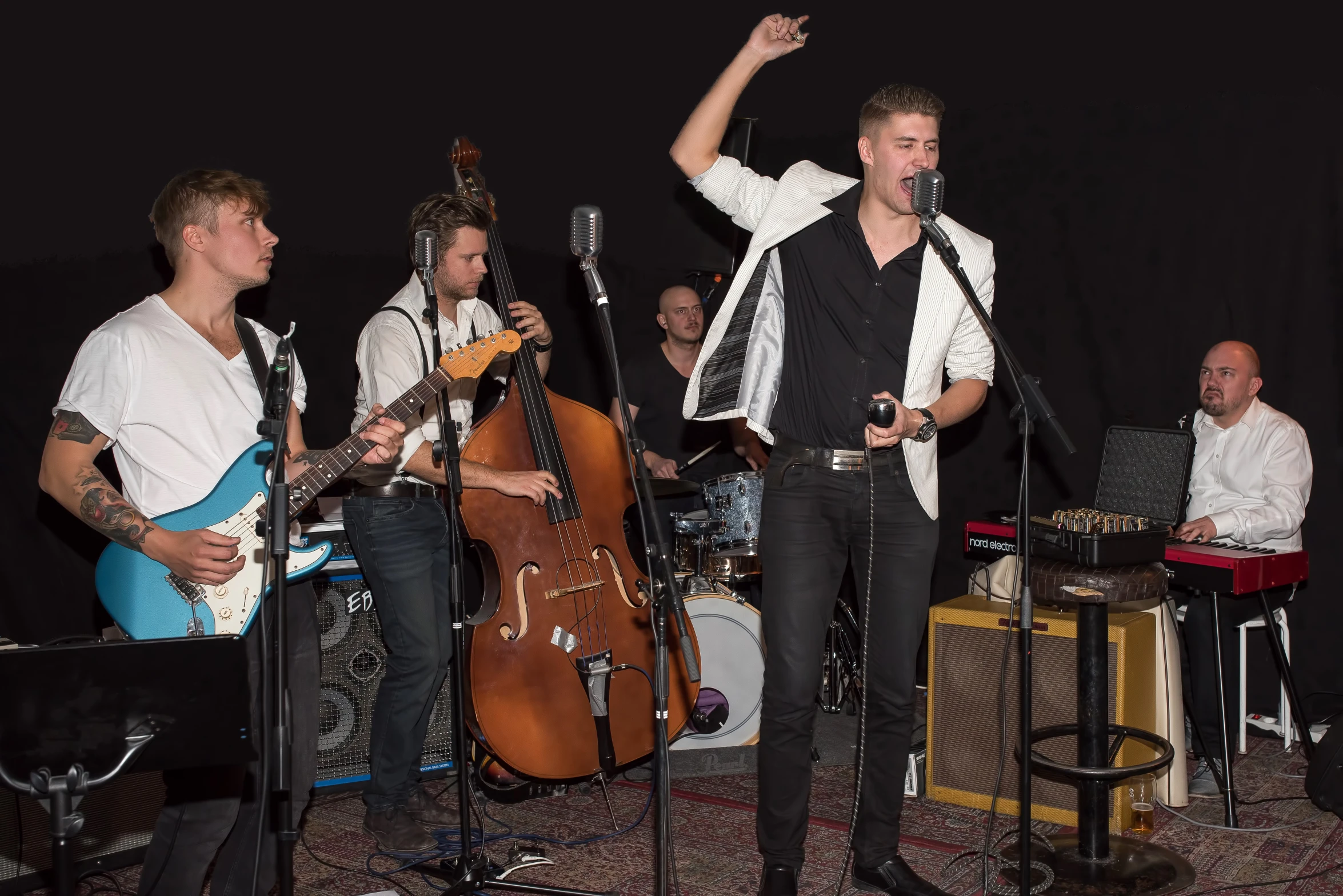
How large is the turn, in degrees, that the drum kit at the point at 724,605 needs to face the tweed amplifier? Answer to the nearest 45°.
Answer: approximately 45° to its left

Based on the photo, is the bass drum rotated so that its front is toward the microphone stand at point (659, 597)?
yes

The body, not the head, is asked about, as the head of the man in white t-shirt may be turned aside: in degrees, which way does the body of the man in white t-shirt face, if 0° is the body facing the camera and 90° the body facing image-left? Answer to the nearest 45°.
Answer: approximately 315°

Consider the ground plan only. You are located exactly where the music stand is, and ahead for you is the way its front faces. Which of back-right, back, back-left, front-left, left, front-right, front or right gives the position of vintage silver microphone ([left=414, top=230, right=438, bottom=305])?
front-right

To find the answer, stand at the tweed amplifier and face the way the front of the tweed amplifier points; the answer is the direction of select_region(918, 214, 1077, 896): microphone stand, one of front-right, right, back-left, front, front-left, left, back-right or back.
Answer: front-left

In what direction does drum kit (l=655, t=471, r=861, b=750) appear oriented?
toward the camera

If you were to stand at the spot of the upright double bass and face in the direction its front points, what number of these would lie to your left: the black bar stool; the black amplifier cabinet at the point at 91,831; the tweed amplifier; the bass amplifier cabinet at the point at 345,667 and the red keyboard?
3

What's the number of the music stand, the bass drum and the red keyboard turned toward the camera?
1

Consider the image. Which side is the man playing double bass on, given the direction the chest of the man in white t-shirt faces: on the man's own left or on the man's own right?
on the man's own left

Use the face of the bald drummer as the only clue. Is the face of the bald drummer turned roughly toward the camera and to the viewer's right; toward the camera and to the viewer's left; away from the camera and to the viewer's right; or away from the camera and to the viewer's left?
toward the camera and to the viewer's right

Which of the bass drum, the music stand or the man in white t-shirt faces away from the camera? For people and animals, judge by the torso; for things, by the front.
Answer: the music stand

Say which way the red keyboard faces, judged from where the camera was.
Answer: facing away from the viewer and to the right of the viewer

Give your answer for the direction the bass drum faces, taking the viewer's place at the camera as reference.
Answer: facing the viewer

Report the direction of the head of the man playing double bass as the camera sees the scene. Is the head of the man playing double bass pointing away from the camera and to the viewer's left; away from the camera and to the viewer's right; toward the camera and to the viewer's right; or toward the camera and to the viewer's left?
toward the camera and to the viewer's right

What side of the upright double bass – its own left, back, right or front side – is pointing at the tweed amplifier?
left

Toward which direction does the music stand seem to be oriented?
away from the camera
